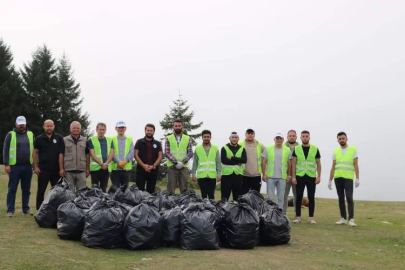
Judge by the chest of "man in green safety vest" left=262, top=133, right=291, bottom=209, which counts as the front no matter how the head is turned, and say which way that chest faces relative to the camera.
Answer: toward the camera

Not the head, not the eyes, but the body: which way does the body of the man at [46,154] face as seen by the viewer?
toward the camera

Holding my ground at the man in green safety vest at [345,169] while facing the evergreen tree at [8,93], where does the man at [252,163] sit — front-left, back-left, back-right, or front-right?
front-left

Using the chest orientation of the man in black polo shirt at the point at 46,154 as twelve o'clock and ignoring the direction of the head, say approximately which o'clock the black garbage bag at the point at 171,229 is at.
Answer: The black garbage bag is roughly at 11 o'clock from the man in black polo shirt.

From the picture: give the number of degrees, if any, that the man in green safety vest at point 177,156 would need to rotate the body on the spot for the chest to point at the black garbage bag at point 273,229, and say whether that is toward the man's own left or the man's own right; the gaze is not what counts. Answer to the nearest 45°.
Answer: approximately 45° to the man's own left

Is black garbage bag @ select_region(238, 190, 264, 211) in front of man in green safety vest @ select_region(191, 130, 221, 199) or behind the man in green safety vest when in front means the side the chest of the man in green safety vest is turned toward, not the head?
in front

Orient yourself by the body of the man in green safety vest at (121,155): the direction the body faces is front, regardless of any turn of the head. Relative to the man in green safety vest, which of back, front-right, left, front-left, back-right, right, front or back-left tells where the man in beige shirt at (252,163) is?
left

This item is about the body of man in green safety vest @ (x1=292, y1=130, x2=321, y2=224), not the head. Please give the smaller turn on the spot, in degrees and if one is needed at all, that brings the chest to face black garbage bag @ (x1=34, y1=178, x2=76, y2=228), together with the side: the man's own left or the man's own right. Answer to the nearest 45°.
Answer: approximately 45° to the man's own right

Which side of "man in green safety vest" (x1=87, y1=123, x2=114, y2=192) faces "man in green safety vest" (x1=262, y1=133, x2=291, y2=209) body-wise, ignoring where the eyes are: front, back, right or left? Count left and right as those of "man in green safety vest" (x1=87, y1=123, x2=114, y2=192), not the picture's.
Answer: left

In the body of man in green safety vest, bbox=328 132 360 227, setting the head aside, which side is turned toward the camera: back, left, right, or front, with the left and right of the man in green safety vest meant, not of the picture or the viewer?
front

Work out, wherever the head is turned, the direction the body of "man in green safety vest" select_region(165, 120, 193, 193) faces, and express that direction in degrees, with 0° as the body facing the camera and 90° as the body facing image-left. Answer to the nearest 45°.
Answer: approximately 0°

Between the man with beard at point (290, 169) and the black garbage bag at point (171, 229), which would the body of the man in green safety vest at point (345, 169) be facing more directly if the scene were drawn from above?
the black garbage bag

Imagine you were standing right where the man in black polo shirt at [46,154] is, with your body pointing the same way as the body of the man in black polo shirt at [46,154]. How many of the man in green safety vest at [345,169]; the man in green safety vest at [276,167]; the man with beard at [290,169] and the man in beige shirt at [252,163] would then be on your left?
4

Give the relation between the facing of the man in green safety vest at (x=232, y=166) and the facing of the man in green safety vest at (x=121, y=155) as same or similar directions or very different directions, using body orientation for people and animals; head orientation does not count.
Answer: same or similar directions

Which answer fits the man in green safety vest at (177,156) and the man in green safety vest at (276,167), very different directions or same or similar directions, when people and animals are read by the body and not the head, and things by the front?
same or similar directions

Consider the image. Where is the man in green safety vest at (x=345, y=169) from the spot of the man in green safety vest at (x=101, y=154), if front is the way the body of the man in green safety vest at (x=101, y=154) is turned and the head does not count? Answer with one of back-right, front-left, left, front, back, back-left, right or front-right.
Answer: left
